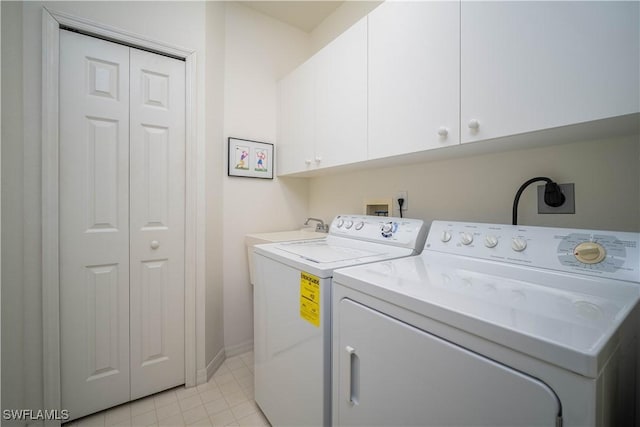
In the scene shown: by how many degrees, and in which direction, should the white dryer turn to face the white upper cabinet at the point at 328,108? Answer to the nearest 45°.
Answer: approximately 90° to its right

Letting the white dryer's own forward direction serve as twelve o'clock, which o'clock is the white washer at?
The white washer is roughly at 2 o'clock from the white dryer.

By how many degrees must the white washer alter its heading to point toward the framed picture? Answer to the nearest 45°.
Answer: approximately 90° to its right

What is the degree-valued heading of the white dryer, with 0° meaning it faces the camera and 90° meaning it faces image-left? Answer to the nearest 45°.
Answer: approximately 45°

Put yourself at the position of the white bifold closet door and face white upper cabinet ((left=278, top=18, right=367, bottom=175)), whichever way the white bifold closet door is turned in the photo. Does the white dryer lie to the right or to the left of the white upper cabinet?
right

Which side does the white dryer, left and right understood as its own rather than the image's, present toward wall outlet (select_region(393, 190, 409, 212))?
right

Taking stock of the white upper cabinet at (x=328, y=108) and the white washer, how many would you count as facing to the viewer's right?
0

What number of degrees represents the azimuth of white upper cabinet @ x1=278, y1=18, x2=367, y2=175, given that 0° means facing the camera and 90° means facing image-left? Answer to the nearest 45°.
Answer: approximately 45°

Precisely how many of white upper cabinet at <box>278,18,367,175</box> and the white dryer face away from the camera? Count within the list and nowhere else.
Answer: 0

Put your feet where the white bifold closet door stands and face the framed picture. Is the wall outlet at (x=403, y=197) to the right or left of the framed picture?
right

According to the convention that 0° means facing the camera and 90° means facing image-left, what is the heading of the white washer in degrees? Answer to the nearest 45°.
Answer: approximately 45°

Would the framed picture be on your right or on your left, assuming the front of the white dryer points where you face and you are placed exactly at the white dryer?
on your right

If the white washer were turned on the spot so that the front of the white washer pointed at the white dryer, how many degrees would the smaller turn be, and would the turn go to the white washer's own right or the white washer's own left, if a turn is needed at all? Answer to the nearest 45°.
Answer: approximately 90° to the white washer's own left
